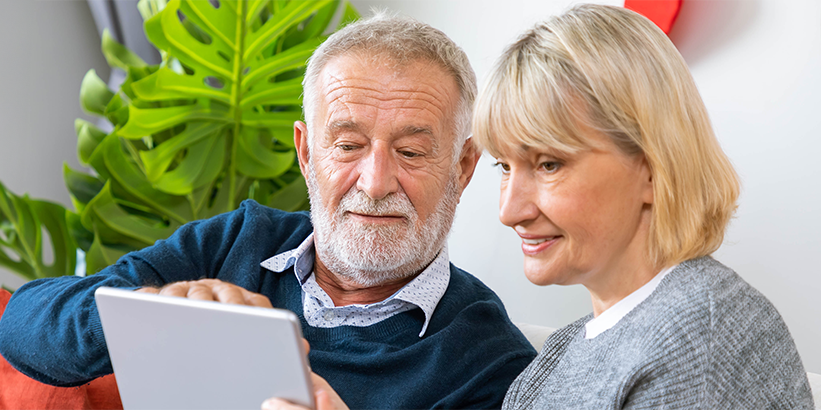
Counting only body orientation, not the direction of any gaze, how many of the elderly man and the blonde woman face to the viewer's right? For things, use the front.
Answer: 0

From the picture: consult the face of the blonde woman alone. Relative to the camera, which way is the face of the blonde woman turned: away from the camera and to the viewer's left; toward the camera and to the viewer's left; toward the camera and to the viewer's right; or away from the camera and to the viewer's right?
toward the camera and to the viewer's left

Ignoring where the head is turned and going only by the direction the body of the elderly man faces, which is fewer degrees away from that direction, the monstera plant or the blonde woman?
the blonde woman

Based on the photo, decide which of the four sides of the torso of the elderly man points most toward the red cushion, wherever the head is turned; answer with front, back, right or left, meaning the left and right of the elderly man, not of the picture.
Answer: right

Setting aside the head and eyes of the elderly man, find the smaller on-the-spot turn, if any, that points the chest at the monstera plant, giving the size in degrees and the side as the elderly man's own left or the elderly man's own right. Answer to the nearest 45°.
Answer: approximately 135° to the elderly man's own right

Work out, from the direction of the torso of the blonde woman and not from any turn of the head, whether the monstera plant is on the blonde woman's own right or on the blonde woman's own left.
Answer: on the blonde woman's own right

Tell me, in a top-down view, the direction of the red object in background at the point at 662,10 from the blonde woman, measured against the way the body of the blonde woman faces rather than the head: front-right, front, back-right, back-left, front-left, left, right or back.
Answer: back-right

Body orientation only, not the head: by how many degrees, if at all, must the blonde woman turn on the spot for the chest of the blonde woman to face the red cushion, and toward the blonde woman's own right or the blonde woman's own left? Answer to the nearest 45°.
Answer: approximately 45° to the blonde woman's own right

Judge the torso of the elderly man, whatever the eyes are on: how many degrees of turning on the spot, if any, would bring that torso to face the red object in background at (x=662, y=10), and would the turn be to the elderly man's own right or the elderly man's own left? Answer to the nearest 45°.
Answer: approximately 90° to the elderly man's own left

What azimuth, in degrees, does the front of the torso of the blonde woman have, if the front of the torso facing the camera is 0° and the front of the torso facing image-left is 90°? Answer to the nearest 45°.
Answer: approximately 45°

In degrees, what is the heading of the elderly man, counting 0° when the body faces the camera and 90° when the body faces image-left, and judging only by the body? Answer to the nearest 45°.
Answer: approximately 0°
